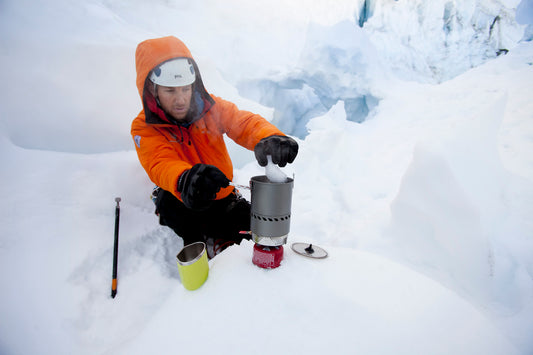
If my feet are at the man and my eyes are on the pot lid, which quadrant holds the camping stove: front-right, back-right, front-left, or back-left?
front-right

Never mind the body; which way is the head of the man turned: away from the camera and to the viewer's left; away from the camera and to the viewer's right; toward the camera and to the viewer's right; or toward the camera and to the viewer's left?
toward the camera and to the viewer's right

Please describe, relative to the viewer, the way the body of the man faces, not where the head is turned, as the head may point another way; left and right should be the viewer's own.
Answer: facing the viewer and to the right of the viewer

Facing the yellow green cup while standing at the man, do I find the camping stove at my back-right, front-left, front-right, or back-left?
front-left
